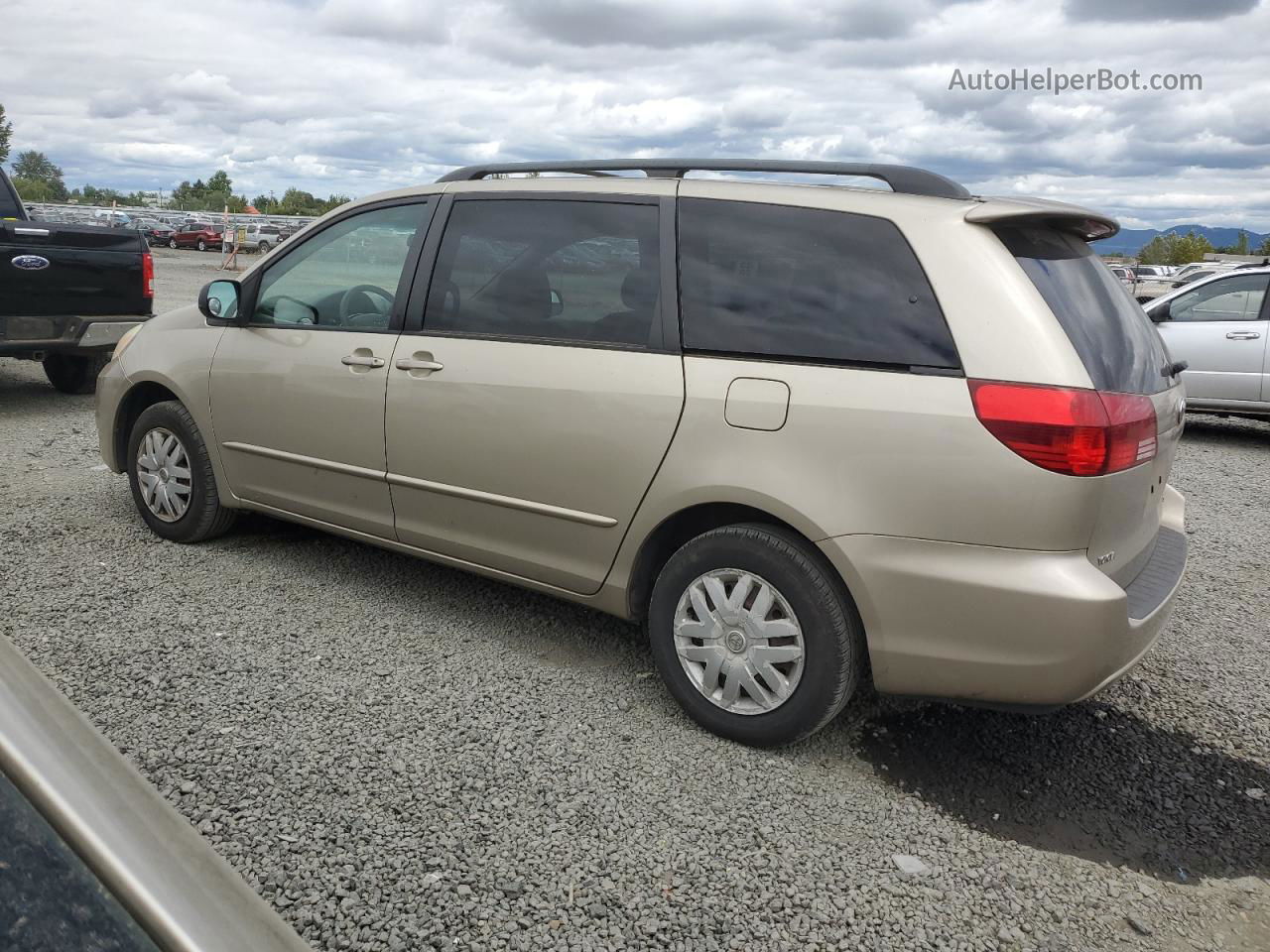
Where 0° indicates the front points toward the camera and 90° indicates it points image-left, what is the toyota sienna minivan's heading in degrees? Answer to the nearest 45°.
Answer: approximately 135°

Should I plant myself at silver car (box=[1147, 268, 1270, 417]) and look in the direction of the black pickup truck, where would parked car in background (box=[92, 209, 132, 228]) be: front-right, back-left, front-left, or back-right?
front-right

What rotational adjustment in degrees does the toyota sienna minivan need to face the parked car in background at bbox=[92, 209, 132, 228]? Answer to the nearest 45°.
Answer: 0° — it already faces it

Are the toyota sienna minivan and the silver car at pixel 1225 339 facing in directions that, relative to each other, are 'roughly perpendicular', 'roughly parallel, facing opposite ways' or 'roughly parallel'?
roughly parallel

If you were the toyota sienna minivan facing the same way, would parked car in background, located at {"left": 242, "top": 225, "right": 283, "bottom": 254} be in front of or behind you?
in front

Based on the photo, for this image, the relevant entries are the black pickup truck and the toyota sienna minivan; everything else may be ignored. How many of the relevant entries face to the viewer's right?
0

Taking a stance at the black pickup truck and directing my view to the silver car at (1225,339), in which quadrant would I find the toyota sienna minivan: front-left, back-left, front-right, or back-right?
front-right

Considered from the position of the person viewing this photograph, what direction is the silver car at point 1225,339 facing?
facing to the left of the viewer

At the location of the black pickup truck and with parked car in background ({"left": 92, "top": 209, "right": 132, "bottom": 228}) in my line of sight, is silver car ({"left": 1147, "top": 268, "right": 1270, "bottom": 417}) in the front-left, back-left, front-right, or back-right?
back-right

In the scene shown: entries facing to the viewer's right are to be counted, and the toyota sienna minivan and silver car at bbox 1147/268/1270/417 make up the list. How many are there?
0

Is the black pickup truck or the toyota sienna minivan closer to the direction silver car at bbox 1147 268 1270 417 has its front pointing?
the black pickup truck

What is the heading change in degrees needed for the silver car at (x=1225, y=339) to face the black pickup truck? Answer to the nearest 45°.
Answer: approximately 45° to its left

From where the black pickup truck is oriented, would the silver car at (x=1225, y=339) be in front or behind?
behind

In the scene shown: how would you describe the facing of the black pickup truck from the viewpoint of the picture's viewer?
facing away from the viewer and to the left of the viewer
